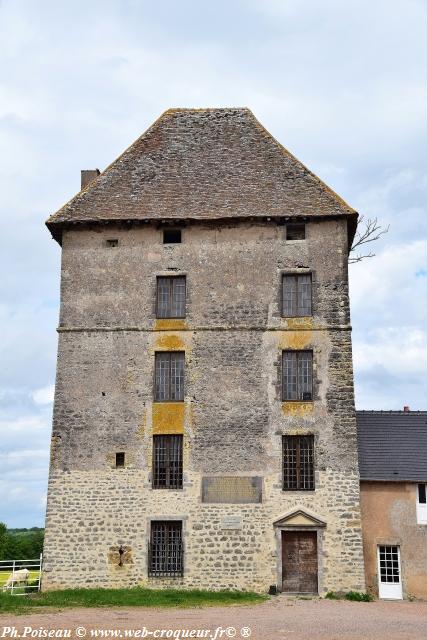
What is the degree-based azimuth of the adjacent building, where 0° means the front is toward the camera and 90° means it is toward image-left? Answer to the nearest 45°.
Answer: approximately 0°

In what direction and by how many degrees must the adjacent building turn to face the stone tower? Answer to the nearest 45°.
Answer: approximately 90° to its right
